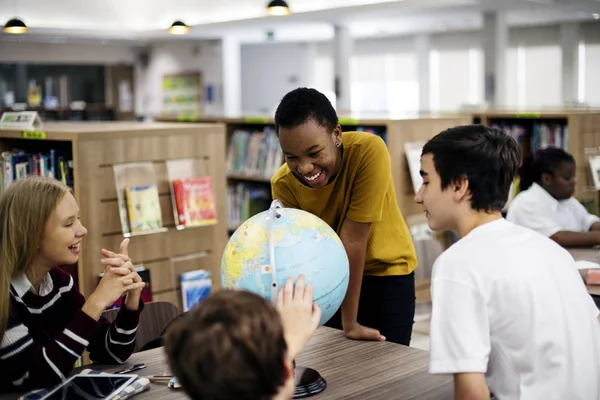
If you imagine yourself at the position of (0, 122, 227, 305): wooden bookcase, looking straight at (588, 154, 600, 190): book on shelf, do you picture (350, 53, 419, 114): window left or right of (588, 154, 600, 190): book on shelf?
left

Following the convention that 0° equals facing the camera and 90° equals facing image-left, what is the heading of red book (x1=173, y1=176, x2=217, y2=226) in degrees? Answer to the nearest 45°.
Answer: approximately 0°

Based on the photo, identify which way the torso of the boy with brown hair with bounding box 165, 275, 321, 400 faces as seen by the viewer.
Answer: away from the camera

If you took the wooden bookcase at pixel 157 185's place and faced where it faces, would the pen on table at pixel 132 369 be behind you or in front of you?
in front

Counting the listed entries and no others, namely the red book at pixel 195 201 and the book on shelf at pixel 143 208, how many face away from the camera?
0

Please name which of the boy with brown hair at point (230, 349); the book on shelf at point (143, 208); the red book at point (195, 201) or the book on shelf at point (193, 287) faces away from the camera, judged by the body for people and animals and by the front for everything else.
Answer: the boy with brown hair

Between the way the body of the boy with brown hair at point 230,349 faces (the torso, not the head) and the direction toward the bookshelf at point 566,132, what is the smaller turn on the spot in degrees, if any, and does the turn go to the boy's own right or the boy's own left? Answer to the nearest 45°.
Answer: approximately 45° to the boy's own right

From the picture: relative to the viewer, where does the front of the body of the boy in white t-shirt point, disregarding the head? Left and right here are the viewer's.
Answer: facing away from the viewer and to the left of the viewer

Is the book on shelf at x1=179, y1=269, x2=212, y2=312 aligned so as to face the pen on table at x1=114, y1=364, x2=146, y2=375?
yes

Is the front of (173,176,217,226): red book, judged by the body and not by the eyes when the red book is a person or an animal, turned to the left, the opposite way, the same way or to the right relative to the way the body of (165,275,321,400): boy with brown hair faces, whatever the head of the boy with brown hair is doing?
the opposite way

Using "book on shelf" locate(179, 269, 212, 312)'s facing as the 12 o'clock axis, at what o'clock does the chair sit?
The chair is roughly at 12 o'clock from the book on shelf.
